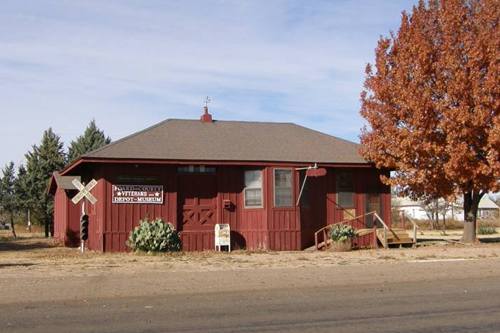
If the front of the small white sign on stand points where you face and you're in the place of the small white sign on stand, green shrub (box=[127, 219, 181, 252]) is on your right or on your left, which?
on your right

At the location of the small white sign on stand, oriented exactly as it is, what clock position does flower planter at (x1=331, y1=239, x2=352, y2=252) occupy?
The flower planter is roughly at 9 o'clock from the small white sign on stand.

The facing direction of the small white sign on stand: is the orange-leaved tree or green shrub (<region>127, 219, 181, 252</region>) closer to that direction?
the green shrub

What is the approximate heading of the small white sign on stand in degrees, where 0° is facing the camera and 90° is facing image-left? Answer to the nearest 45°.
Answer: approximately 0°

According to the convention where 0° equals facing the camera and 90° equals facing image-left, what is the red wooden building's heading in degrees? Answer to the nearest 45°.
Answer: approximately 0°

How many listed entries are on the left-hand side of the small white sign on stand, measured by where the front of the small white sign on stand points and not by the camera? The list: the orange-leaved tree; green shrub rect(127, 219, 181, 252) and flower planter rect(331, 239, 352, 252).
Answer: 2

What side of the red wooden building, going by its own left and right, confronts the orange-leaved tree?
left

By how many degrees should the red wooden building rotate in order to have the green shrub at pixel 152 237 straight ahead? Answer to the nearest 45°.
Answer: approximately 45° to its right

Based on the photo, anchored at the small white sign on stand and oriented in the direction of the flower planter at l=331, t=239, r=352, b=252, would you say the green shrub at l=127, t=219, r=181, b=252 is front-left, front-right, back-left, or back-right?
back-right

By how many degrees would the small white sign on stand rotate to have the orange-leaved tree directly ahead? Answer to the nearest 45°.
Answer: approximately 90° to its left

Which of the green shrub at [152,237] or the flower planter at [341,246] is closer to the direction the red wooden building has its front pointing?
the green shrub
